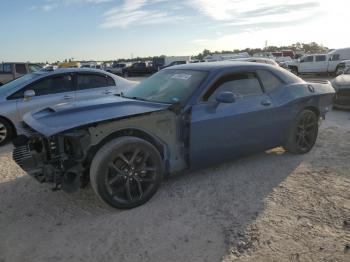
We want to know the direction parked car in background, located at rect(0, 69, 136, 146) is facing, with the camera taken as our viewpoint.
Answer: facing the viewer and to the left of the viewer

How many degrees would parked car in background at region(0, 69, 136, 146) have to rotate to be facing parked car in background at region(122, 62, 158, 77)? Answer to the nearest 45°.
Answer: approximately 135° to its right

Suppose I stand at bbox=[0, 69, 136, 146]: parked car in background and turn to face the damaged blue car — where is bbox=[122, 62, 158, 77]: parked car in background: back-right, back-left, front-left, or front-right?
back-left

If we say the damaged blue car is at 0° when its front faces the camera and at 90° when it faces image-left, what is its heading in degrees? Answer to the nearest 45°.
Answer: approximately 45°

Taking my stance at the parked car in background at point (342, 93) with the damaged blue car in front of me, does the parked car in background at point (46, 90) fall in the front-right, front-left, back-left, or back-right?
front-right

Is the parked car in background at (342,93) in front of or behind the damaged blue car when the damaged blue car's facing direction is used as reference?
behind
